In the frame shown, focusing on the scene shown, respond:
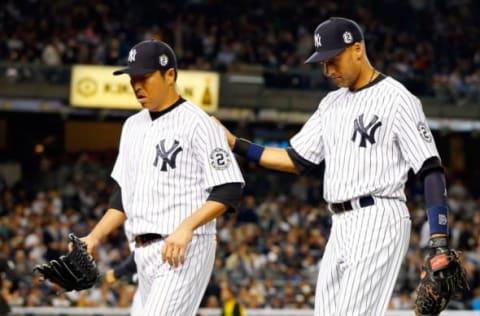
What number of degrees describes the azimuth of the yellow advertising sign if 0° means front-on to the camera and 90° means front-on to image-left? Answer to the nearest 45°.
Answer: approximately 0°

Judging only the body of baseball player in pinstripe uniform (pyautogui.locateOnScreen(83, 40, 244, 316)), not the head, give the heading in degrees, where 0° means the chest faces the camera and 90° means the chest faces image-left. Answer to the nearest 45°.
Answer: approximately 45°

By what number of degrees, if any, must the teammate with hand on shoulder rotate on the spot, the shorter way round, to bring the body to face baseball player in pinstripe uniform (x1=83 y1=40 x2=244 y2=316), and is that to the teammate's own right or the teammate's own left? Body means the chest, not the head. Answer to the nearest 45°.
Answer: approximately 45° to the teammate's own right

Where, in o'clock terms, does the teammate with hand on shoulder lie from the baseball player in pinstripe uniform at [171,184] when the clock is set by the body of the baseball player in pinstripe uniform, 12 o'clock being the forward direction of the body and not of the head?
The teammate with hand on shoulder is roughly at 8 o'clock from the baseball player in pinstripe uniform.

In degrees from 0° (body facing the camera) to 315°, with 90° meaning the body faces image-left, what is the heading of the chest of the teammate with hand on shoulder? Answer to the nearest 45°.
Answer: approximately 45°

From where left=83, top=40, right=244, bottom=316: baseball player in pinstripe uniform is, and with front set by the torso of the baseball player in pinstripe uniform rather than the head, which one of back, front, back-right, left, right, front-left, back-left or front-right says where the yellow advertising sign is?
back-right
